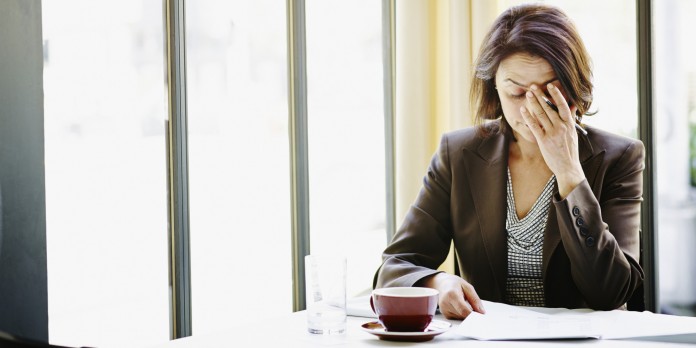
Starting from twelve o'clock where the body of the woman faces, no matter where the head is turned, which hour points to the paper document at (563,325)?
The paper document is roughly at 12 o'clock from the woman.

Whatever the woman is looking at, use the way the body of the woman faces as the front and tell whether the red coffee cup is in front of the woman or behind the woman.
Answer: in front

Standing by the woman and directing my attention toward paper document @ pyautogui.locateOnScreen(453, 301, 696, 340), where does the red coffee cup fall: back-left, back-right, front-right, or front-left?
front-right

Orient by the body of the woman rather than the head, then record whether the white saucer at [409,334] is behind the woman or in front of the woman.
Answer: in front

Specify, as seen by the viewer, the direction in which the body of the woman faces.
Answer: toward the camera
